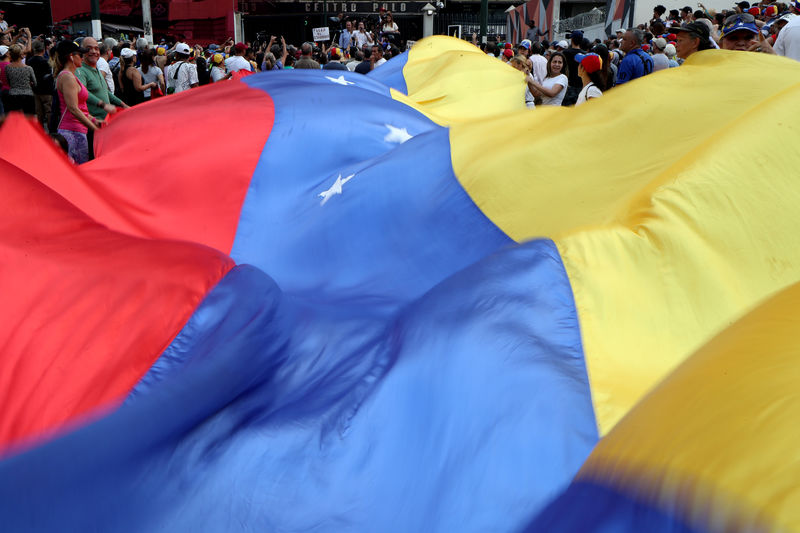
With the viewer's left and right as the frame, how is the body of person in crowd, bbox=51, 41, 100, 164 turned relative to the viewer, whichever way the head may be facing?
facing to the right of the viewer

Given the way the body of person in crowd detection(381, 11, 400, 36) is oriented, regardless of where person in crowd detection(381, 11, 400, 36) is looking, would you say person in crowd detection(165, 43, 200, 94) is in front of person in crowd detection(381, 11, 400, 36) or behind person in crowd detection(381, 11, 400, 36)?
in front

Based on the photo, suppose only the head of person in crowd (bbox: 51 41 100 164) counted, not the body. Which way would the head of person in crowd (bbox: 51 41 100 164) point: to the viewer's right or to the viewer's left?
to the viewer's right

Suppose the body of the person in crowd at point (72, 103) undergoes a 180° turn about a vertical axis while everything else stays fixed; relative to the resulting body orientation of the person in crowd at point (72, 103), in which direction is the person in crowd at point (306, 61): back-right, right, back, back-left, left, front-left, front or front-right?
back-right

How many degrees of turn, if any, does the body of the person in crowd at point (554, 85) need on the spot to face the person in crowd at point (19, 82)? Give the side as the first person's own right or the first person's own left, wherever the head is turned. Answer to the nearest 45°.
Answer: approximately 45° to the first person's own right

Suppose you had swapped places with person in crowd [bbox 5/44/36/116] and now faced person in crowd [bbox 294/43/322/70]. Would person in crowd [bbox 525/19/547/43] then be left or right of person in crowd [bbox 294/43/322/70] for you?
left

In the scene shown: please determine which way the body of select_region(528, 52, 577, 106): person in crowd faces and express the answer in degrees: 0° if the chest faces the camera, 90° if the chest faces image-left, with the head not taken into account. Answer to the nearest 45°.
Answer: approximately 45°
